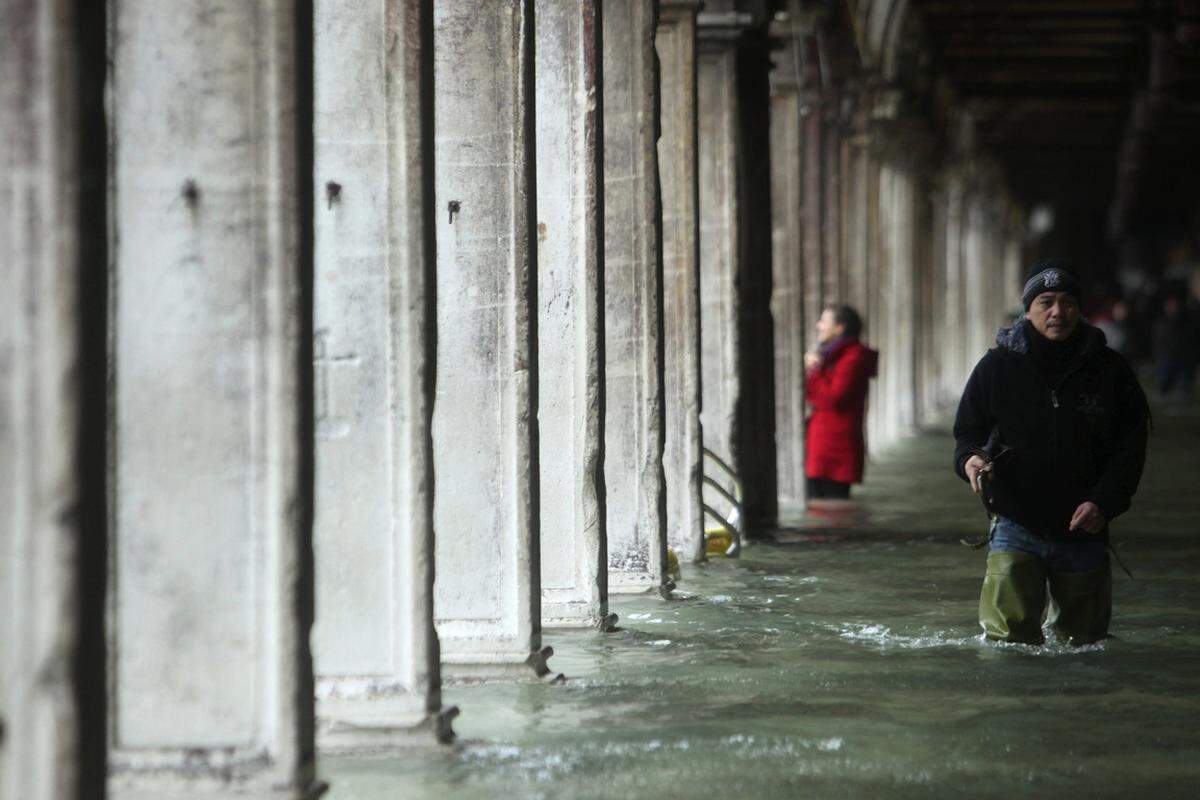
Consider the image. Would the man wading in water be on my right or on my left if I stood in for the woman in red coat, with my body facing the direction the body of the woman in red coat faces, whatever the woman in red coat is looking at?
on my left

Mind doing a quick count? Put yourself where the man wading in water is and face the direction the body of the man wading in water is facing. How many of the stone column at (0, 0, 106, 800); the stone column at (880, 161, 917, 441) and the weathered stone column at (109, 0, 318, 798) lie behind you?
1

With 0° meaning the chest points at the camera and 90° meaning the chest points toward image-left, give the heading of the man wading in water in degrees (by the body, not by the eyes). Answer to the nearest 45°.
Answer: approximately 0°

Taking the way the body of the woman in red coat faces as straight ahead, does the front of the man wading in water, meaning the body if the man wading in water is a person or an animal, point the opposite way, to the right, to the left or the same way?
to the left

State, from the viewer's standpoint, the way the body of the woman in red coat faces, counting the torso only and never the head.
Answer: to the viewer's left

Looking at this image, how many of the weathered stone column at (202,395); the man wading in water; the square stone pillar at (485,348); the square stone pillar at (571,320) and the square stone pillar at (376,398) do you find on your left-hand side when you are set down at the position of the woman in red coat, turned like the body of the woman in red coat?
5

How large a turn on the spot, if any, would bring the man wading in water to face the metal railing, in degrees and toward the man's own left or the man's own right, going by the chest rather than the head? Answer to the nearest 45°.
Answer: approximately 135° to the man's own right

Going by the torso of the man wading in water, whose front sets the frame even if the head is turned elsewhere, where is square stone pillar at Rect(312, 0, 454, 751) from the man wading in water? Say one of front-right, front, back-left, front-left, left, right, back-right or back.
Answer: front-right

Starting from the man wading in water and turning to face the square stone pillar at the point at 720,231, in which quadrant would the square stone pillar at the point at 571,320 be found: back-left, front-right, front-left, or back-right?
front-left

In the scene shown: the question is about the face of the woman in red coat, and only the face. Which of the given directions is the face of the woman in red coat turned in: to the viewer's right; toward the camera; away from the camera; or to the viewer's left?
to the viewer's left

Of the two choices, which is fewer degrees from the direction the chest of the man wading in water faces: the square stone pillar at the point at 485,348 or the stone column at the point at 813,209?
the square stone pillar

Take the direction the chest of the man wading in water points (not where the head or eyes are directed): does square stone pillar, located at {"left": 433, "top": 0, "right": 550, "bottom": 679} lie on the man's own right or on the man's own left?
on the man's own right

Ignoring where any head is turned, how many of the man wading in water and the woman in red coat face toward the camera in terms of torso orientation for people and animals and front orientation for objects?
1

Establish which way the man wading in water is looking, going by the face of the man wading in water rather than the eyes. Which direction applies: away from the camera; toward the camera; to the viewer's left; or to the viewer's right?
toward the camera

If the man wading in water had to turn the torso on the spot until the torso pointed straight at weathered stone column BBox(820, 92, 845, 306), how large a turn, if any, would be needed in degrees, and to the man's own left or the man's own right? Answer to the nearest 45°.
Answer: approximately 180°

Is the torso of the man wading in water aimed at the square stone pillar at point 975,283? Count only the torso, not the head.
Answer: no

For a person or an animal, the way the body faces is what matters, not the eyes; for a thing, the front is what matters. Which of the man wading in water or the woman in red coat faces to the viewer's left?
the woman in red coat
